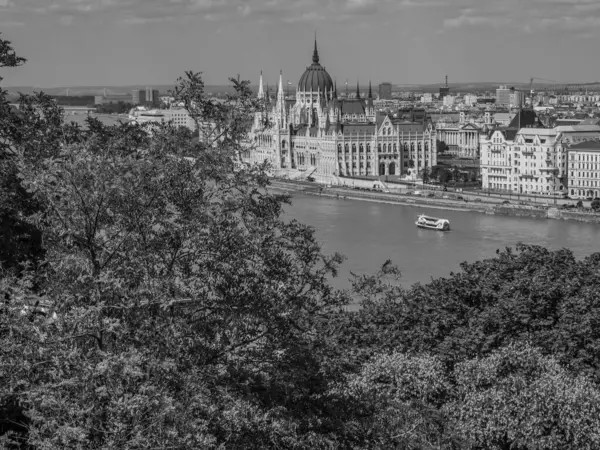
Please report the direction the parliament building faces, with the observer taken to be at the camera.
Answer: facing the viewer and to the left of the viewer

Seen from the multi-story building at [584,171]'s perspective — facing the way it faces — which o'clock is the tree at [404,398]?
The tree is roughly at 12 o'clock from the multi-story building.

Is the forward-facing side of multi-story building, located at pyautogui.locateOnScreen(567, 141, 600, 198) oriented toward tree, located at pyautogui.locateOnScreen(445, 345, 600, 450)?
yes

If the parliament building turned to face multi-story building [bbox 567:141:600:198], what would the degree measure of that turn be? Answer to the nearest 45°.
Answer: approximately 90° to its left

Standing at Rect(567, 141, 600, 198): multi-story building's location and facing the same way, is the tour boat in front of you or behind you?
in front

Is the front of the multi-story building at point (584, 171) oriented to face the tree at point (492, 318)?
yes

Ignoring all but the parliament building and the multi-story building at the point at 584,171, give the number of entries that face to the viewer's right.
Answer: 0

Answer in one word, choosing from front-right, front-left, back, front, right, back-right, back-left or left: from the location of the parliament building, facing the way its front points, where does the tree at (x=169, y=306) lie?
front-left

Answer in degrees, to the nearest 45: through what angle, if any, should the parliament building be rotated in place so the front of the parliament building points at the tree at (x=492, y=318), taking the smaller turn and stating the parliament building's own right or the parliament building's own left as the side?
approximately 45° to the parliament building's own left

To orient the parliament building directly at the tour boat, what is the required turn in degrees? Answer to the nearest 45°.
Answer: approximately 45° to its left

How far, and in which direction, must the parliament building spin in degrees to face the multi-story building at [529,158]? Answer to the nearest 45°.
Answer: approximately 90° to its left

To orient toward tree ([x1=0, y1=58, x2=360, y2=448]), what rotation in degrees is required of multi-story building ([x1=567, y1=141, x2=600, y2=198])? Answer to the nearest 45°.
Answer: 0° — it already faces it

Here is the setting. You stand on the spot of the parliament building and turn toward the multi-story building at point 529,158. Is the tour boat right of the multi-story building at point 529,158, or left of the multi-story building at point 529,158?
right

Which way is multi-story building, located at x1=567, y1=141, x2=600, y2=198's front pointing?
toward the camera
